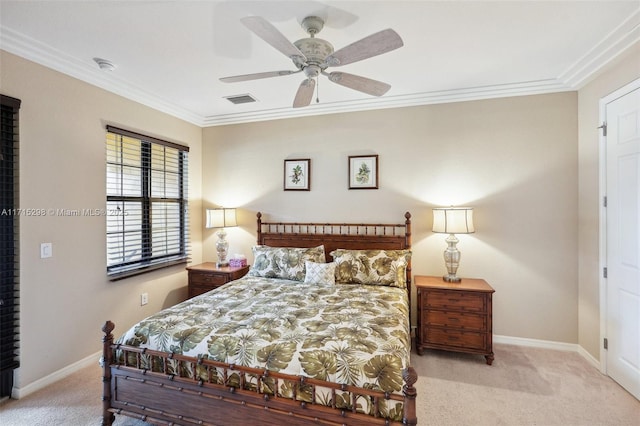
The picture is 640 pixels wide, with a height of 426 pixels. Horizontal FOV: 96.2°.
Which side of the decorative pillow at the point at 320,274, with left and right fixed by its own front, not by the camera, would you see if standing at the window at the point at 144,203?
right

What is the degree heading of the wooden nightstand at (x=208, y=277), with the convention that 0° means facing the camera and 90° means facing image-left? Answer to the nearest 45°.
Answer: approximately 45°

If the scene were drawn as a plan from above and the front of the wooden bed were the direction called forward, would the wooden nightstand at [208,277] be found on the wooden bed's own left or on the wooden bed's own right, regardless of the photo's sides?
on the wooden bed's own right

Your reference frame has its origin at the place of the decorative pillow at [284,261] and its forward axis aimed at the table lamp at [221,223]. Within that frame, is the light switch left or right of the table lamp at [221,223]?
left

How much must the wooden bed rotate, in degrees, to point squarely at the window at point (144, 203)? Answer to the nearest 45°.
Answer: approximately 90° to its right

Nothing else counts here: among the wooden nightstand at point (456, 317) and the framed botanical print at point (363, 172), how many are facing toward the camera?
2

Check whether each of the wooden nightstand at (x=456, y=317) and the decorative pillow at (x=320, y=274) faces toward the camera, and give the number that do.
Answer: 2

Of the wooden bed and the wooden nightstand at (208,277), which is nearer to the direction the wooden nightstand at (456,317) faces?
the wooden bed

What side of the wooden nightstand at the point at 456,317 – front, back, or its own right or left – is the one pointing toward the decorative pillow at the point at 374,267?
right

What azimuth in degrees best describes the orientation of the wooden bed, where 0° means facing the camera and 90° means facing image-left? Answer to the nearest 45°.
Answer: approximately 45°
